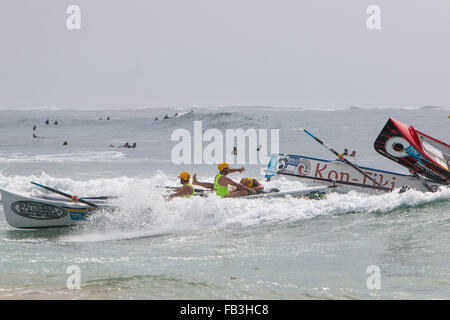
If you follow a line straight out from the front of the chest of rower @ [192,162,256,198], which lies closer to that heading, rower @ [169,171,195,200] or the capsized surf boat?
the capsized surf boat

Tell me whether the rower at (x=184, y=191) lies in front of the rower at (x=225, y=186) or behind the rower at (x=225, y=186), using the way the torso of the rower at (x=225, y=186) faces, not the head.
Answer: behind

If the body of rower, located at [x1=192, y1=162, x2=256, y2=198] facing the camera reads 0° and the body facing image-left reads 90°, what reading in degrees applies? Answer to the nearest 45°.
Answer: approximately 270°

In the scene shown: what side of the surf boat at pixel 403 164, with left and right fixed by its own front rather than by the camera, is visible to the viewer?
left

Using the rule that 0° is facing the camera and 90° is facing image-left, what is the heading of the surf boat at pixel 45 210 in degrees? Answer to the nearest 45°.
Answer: approximately 90°

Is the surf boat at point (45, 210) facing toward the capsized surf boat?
no
